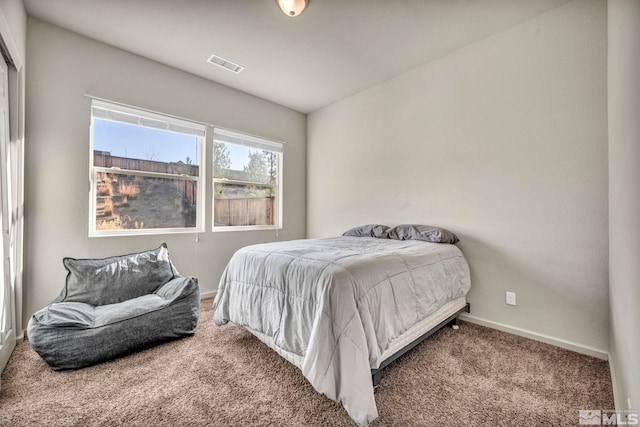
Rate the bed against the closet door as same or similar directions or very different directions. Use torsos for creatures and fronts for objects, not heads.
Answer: very different directions

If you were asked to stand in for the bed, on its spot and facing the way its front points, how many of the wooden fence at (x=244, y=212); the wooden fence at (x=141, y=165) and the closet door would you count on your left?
0

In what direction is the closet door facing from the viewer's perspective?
to the viewer's right

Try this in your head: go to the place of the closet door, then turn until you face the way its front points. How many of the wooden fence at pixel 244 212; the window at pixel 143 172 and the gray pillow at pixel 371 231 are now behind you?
0

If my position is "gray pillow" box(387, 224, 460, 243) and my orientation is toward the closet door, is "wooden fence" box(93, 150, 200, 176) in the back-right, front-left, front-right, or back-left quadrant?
front-right

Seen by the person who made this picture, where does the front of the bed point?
facing the viewer and to the left of the viewer

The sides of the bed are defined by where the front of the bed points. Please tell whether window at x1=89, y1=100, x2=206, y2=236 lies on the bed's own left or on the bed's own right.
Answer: on the bed's own right

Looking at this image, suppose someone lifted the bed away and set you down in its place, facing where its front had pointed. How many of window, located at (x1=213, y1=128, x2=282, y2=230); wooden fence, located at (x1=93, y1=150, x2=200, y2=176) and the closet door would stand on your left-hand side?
0

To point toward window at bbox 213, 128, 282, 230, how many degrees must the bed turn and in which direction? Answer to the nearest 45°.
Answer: approximately 90° to its right

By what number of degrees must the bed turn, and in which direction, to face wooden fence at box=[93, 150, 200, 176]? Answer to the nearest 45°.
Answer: approximately 90° to its right

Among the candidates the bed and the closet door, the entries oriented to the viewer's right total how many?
1

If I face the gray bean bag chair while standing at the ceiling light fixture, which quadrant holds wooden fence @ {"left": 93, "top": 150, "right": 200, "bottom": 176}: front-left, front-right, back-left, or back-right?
front-right

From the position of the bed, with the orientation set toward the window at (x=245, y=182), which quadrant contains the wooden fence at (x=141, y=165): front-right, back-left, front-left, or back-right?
front-left
